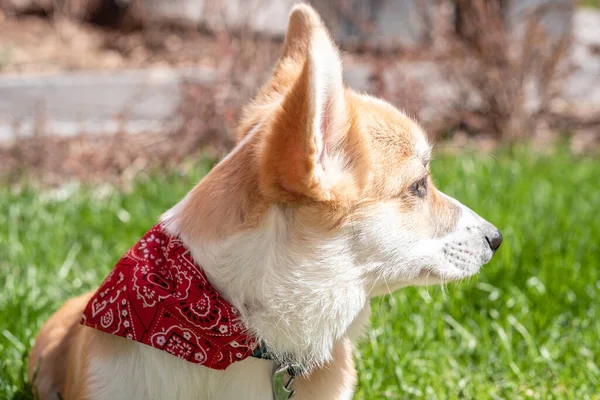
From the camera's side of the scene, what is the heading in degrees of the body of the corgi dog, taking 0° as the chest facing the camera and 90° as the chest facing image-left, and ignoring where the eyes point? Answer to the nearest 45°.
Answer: approximately 270°
